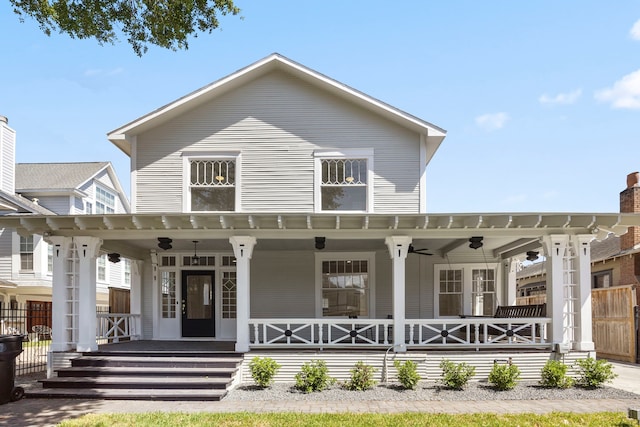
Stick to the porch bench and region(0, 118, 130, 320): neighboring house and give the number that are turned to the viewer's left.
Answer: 0

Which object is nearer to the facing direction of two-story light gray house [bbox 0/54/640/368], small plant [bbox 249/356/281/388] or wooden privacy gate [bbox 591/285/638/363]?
the small plant

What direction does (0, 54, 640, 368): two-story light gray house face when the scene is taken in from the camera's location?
facing the viewer

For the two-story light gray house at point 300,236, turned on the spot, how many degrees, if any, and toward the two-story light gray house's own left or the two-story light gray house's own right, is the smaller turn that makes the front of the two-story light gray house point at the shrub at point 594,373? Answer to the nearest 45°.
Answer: approximately 45° to the two-story light gray house's own left

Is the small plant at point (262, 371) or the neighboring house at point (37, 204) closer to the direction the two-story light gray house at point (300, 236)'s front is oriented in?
the small plant

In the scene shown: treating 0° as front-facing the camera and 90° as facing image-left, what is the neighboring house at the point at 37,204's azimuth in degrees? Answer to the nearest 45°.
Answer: approximately 315°

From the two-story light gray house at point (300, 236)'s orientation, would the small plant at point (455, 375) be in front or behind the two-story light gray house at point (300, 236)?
in front

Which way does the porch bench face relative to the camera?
toward the camera
